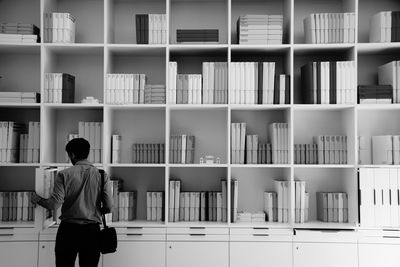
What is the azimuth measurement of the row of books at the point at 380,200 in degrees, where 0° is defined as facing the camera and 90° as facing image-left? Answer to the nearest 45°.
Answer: approximately 0°
